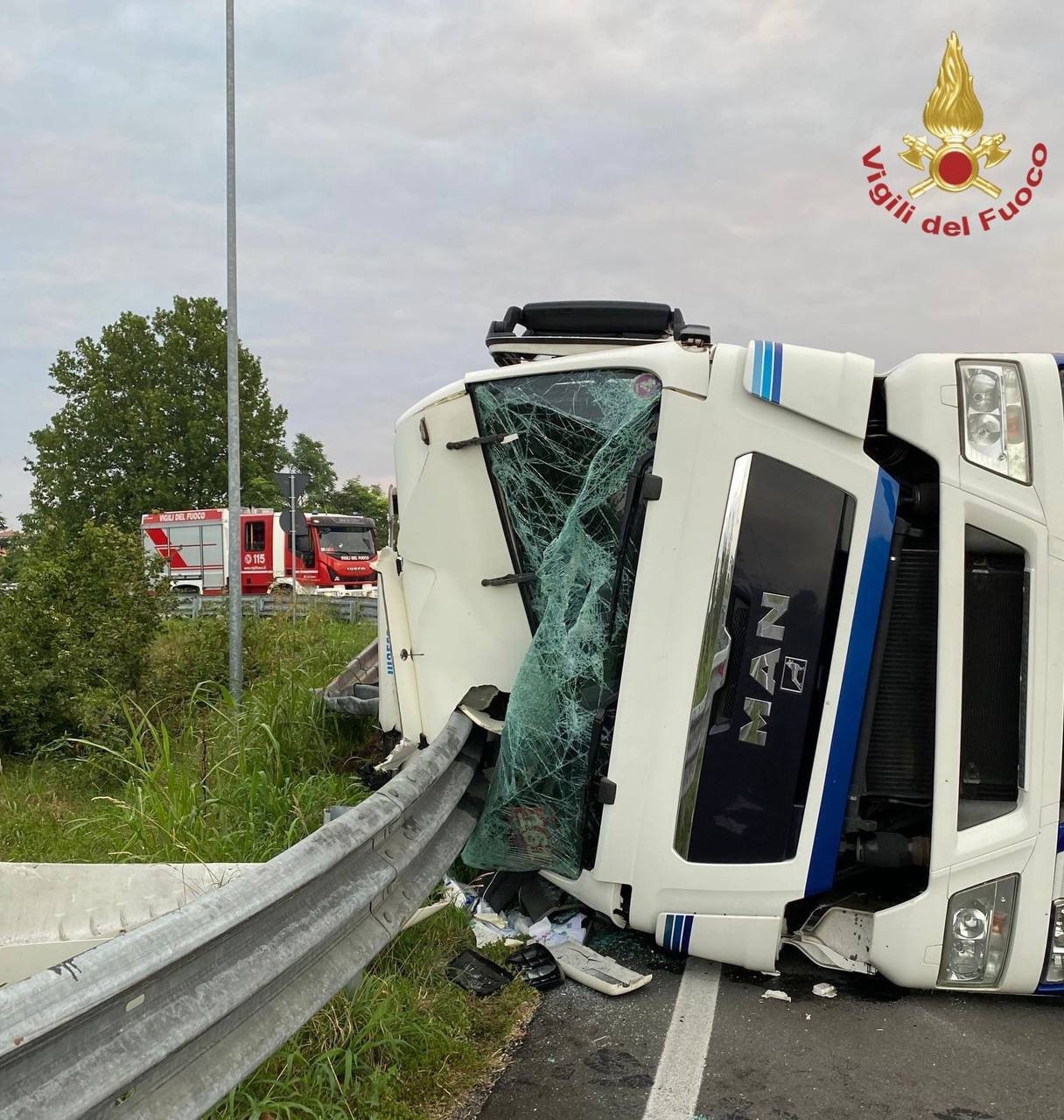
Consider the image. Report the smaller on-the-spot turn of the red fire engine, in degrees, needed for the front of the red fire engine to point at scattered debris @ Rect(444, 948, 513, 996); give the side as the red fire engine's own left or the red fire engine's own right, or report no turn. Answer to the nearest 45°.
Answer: approximately 45° to the red fire engine's own right

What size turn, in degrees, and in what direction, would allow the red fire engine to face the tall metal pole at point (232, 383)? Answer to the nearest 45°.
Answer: approximately 45° to its right

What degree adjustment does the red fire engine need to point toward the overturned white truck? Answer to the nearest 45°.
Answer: approximately 45° to its right

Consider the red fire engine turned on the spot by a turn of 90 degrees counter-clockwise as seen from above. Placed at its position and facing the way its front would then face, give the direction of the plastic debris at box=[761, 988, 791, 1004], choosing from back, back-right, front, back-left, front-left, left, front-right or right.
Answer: back-right

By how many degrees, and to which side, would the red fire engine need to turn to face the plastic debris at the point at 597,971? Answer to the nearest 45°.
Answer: approximately 45° to its right

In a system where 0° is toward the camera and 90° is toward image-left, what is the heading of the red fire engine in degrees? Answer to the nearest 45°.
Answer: approximately 315°

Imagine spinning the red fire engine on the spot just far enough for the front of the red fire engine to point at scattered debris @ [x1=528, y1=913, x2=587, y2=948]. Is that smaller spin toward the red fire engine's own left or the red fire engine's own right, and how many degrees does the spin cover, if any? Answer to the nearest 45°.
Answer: approximately 45° to the red fire engine's own right

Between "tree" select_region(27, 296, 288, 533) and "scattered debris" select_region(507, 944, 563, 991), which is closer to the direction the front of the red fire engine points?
the scattered debris

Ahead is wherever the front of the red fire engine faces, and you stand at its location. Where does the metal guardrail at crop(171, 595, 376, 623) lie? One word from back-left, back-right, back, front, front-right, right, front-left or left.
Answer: front-right

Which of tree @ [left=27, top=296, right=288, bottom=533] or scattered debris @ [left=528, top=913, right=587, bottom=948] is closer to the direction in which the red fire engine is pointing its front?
the scattered debris
